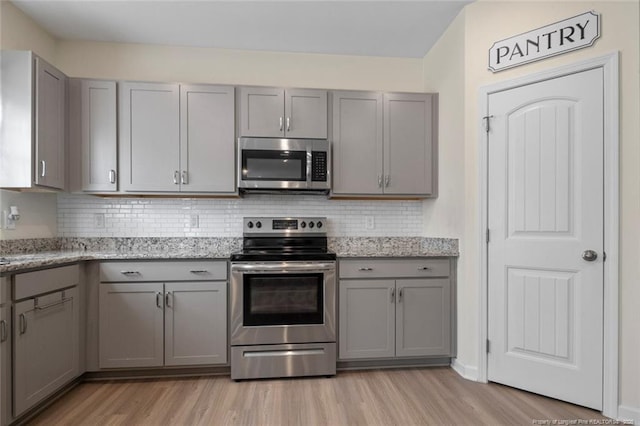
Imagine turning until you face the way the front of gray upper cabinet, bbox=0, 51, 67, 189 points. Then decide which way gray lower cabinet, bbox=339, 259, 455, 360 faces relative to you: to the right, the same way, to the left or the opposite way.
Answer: to the right

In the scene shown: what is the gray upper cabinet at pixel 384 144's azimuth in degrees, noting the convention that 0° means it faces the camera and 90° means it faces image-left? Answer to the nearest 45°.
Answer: approximately 0°

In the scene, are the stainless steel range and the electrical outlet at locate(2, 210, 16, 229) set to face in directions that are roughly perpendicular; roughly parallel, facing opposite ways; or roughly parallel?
roughly perpendicular

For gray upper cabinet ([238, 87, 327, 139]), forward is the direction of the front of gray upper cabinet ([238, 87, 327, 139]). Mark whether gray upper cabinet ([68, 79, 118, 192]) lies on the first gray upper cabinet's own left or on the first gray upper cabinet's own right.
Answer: on the first gray upper cabinet's own right

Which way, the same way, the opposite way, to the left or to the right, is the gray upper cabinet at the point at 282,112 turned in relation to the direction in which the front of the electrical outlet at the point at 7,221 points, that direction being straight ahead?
to the right

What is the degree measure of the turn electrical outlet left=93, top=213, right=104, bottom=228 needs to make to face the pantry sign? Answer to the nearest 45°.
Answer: approximately 45° to its left

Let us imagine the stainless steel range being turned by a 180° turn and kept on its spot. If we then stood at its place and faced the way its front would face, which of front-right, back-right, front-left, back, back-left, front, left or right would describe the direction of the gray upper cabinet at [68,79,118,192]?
left
